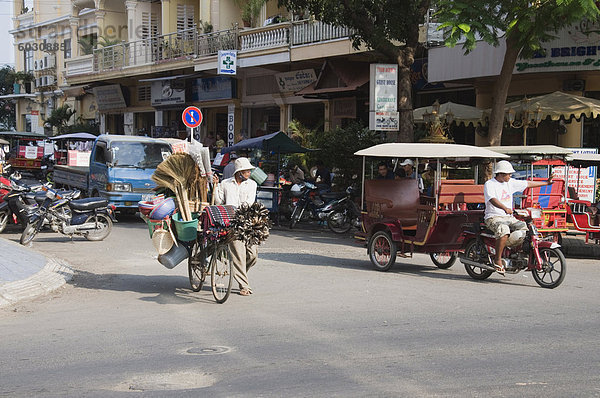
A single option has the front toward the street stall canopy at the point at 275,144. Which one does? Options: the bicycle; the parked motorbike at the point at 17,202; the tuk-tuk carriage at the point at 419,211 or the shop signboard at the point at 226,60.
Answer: the shop signboard

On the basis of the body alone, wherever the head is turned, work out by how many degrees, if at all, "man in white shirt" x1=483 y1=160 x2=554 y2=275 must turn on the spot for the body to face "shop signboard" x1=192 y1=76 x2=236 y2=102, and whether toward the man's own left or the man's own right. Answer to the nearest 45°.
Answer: approximately 180°

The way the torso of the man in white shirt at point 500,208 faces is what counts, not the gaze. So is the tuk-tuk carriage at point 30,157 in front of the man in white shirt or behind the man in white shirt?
behind

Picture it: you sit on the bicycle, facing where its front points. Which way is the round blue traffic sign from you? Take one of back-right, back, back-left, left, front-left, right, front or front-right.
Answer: back-left

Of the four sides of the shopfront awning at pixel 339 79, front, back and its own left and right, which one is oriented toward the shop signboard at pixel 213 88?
right

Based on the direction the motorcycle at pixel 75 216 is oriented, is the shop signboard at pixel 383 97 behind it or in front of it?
behind

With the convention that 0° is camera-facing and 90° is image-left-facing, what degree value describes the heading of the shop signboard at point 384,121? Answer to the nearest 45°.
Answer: approximately 0°

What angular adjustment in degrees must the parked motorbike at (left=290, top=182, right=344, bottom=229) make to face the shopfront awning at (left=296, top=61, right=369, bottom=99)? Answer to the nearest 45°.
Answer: approximately 135° to its right

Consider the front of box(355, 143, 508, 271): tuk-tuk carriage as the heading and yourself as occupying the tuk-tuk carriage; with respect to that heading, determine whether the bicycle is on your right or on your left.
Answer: on your right

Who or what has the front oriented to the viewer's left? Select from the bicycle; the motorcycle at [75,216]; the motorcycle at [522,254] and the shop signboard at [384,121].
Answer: the motorcycle at [75,216]
